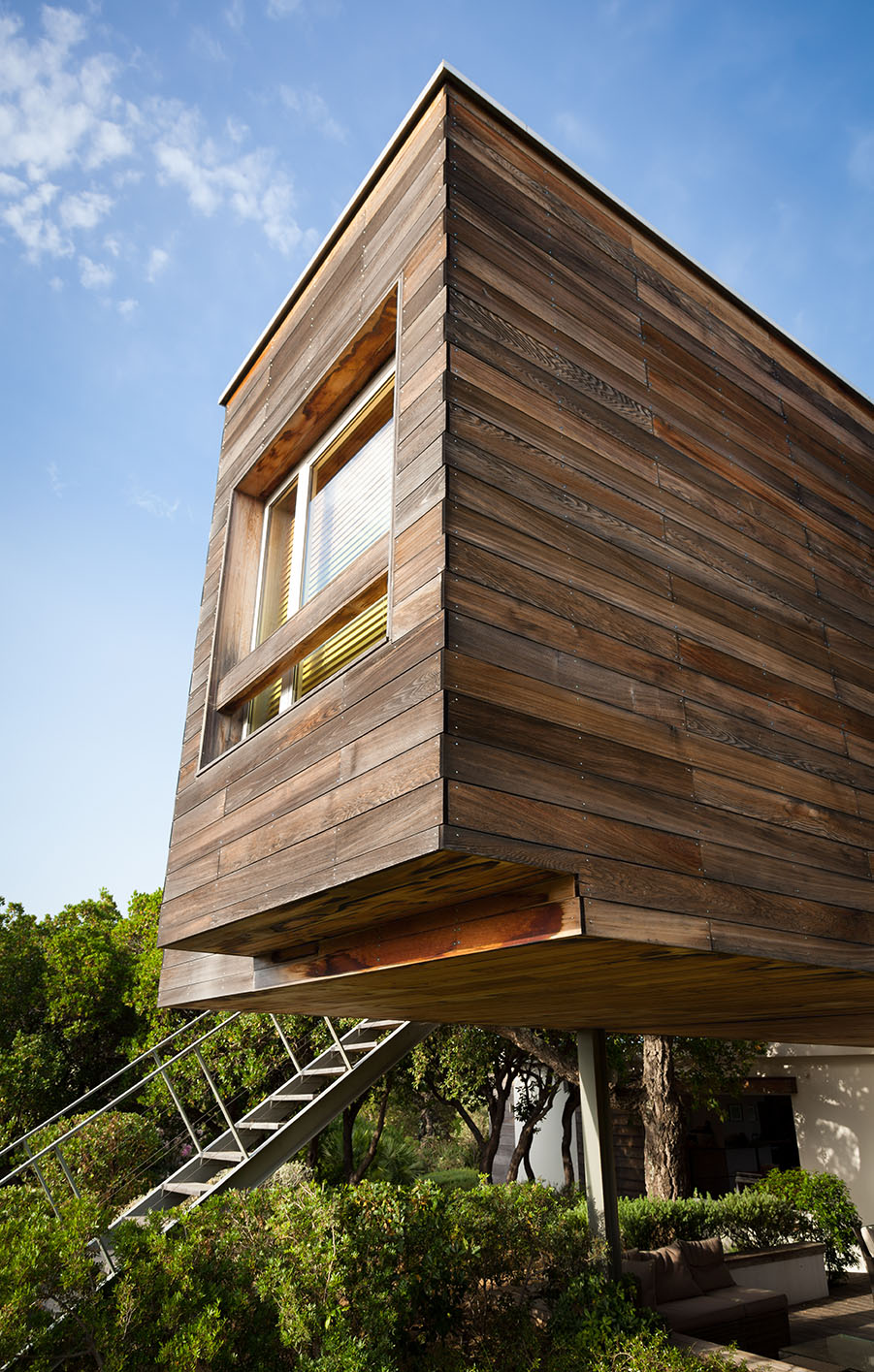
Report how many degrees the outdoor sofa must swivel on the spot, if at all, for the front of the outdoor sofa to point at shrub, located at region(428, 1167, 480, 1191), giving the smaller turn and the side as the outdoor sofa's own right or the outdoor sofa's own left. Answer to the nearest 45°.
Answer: approximately 180°

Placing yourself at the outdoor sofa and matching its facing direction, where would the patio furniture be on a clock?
The patio furniture is roughly at 9 o'clock from the outdoor sofa.

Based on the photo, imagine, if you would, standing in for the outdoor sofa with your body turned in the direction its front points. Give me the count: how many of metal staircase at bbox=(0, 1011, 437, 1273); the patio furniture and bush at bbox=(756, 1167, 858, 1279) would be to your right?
1

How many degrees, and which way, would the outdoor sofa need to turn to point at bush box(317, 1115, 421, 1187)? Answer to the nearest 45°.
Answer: approximately 180°

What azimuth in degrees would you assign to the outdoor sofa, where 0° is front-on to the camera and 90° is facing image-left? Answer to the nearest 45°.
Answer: approximately 315°

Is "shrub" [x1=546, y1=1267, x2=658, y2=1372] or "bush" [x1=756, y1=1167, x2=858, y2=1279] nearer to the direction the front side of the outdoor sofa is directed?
the shrub

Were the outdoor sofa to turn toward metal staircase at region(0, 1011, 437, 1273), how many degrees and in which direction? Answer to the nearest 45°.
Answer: approximately 90° to its right

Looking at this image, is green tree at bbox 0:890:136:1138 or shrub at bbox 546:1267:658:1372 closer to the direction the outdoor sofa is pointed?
the shrub
